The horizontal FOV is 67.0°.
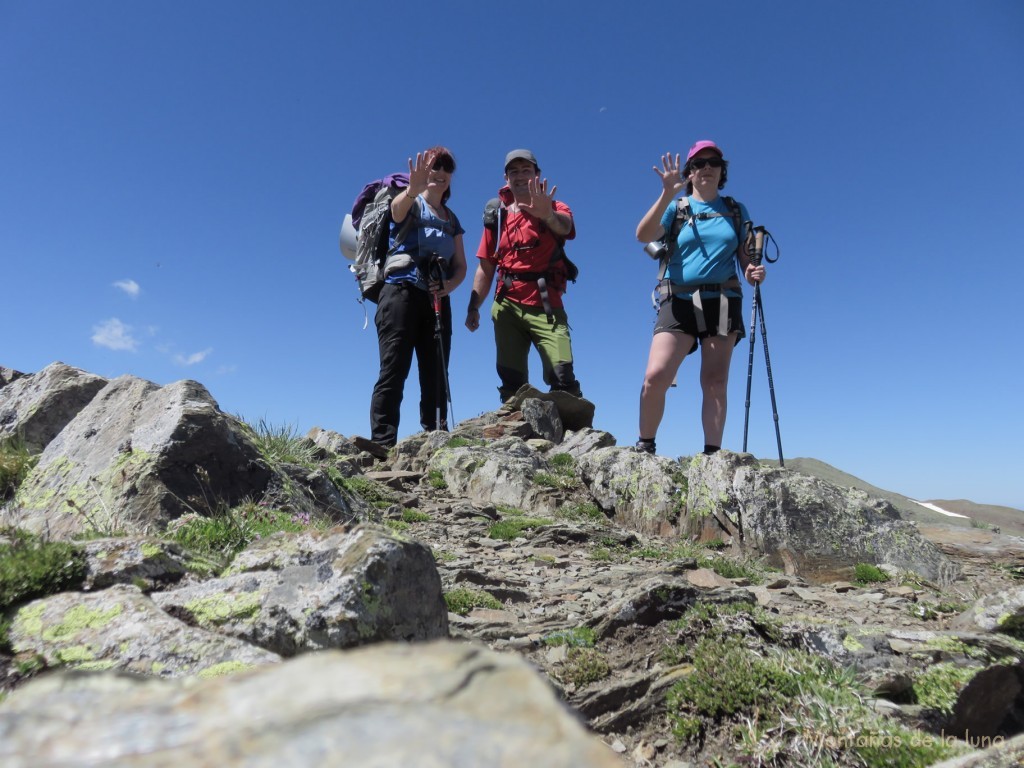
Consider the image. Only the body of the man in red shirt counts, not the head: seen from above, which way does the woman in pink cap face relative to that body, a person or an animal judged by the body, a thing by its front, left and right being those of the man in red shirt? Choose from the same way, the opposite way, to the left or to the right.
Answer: the same way

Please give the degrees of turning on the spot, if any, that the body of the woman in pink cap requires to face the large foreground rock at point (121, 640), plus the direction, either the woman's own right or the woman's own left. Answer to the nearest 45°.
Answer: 0° — they already face it

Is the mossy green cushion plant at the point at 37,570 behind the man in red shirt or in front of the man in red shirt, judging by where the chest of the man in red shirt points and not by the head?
in front

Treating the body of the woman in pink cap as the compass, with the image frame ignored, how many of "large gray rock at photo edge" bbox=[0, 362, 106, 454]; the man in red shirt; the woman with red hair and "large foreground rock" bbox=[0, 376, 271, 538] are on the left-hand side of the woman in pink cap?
0

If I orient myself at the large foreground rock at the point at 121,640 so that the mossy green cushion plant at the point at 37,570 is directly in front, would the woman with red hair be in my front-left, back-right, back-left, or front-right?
front-right

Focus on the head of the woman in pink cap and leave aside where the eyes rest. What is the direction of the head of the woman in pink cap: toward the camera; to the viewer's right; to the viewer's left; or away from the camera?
toward the camera

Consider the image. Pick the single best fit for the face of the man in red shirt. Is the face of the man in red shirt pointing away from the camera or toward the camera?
toward the camera

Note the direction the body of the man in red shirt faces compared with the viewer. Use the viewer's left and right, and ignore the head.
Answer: facing the viewer

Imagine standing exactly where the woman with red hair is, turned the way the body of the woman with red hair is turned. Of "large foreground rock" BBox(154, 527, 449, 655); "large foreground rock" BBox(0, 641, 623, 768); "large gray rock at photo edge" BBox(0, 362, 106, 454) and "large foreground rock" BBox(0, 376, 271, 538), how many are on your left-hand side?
0

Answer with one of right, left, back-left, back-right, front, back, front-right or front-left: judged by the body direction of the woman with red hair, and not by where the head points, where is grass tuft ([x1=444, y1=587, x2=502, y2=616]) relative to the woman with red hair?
front-right

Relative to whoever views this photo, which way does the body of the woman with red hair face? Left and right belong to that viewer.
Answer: facing the viewer and to the right of the viewer

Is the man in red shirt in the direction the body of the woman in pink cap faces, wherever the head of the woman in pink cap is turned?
no

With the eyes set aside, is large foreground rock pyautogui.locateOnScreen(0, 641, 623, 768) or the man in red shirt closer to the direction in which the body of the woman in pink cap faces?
the large foreground rock

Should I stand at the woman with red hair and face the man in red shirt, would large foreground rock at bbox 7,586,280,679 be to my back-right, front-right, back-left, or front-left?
back-right

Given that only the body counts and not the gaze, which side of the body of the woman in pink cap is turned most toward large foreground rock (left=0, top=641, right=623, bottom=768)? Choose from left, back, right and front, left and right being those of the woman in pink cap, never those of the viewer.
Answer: front

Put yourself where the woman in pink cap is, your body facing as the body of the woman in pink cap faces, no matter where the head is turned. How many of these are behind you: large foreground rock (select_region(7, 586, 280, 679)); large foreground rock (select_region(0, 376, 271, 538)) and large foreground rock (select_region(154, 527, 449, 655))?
0

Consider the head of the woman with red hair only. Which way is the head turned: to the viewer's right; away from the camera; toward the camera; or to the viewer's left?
toward the camera
